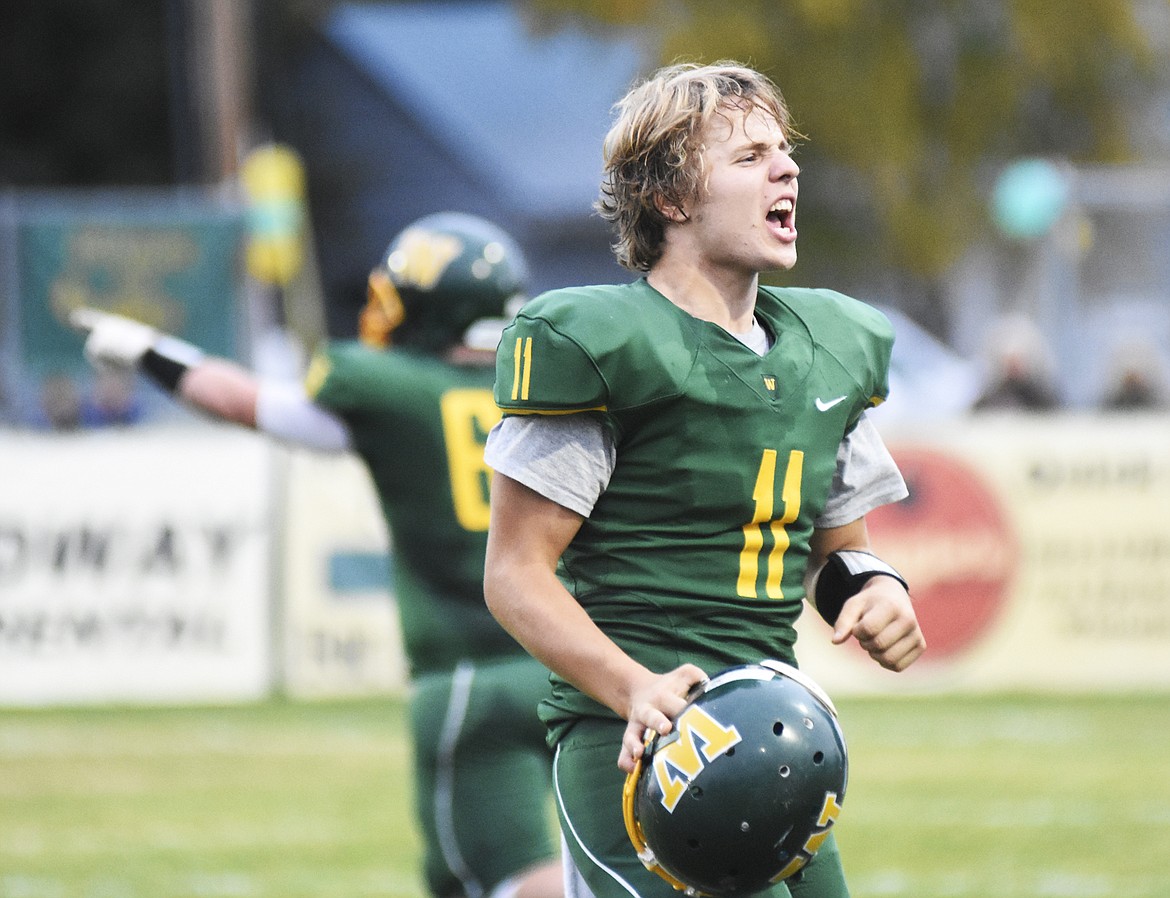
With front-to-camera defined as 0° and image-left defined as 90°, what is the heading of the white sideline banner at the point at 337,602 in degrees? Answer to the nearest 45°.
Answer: approximately 0°

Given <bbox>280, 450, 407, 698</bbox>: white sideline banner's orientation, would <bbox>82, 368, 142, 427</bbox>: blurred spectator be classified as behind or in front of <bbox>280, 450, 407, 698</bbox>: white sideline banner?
behind

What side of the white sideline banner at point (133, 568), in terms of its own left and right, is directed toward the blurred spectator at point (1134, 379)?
left

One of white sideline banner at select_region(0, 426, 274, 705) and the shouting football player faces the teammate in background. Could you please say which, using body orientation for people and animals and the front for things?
the white sideline banner

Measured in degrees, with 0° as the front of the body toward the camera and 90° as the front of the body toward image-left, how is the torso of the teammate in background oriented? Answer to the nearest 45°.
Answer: approximately 135°

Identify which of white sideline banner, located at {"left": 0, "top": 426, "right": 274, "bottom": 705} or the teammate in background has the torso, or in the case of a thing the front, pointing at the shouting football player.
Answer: the white sideline banner

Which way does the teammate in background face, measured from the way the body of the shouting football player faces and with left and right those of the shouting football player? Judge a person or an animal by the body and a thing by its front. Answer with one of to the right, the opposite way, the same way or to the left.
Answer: the opposite way

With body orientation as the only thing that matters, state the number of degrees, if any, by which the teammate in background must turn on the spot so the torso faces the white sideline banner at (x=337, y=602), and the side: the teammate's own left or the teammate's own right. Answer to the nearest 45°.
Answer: approximately 45° to the teammate's own right

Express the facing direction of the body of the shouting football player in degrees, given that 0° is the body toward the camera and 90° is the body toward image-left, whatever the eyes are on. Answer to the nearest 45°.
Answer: approximately 315°

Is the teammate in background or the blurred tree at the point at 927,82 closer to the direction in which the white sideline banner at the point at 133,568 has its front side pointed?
the teammate in background

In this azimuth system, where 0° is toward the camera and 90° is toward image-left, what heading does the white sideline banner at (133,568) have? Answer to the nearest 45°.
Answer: approximately 0°

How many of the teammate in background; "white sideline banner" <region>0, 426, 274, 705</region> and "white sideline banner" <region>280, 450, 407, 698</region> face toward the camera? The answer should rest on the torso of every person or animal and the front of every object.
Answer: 2

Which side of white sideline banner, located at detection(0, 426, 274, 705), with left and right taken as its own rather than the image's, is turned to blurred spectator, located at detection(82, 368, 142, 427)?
back
